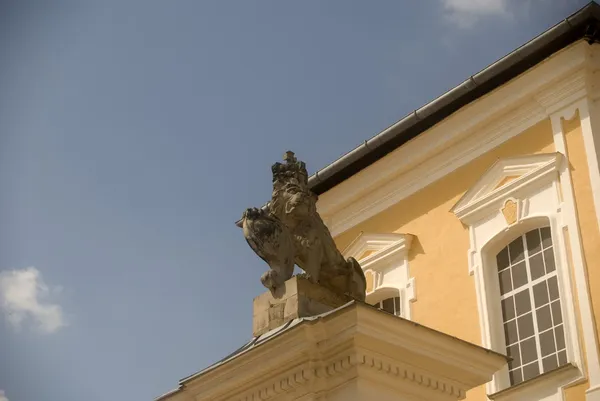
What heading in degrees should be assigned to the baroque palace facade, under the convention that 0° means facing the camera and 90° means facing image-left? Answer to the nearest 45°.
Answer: approximately 45°
